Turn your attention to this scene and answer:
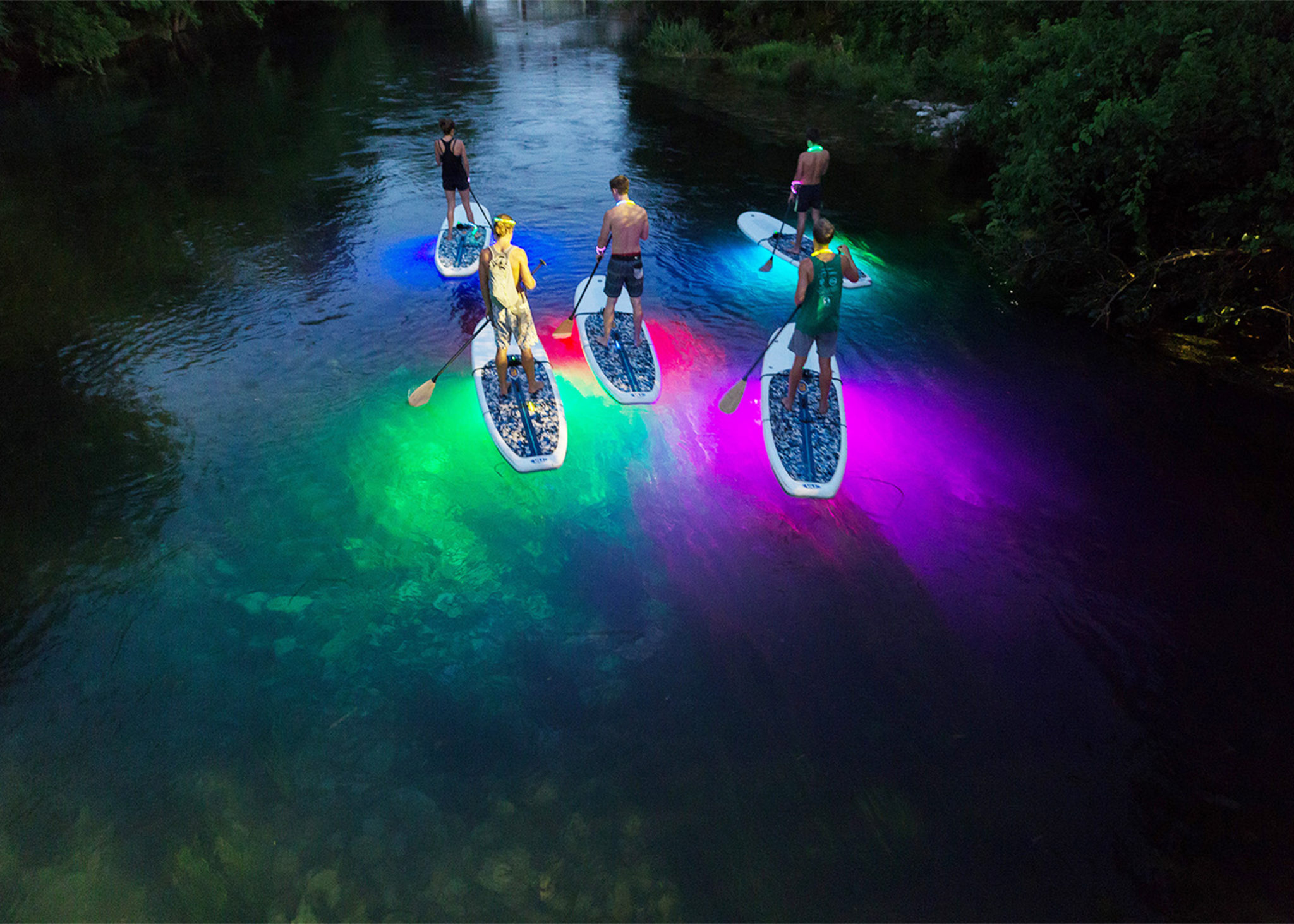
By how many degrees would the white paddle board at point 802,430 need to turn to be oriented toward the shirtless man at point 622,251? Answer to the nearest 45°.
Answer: approximately 45° to its left

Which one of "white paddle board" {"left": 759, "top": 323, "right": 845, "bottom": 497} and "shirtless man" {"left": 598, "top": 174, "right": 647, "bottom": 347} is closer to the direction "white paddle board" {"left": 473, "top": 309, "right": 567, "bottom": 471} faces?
the shirtless man

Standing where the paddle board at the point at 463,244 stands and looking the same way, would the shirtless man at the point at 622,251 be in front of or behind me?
behind

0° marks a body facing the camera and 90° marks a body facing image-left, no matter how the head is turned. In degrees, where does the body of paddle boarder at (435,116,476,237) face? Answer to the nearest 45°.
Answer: approximately 180°

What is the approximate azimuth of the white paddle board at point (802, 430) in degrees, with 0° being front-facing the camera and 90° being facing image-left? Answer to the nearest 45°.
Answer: approximately 180°

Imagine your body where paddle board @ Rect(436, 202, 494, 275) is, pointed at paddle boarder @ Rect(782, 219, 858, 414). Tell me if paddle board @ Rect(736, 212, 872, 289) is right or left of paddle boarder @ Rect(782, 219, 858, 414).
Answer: left

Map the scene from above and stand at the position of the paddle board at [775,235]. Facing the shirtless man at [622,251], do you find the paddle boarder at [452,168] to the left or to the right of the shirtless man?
right

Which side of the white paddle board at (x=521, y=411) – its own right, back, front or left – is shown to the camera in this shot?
back

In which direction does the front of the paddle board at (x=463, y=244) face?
away from the camera
